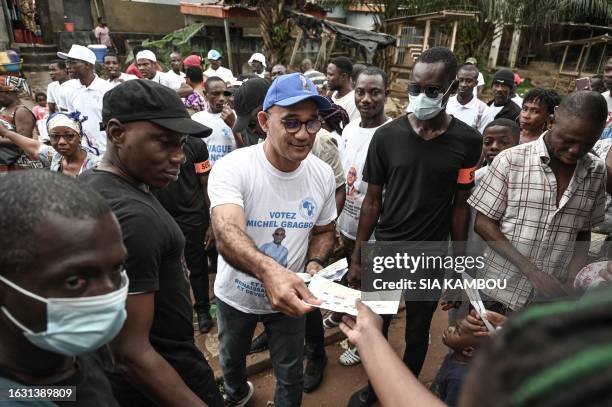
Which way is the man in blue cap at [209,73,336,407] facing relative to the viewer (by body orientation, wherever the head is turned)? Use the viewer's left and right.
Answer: facing the viewer and to the right of the viewer

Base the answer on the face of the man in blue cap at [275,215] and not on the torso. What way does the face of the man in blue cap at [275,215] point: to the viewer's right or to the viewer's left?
to the viewer's right

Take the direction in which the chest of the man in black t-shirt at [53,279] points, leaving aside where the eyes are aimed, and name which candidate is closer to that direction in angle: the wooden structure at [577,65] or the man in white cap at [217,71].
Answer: the wooden structure

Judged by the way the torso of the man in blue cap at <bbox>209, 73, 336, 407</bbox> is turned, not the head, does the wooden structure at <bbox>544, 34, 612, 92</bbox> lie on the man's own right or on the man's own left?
on the man's own left

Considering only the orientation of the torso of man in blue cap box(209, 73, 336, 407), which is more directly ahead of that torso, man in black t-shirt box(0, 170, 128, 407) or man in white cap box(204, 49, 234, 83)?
the man in black t-shirt

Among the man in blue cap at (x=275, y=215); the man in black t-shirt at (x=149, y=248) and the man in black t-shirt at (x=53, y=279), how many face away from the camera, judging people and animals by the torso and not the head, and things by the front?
0

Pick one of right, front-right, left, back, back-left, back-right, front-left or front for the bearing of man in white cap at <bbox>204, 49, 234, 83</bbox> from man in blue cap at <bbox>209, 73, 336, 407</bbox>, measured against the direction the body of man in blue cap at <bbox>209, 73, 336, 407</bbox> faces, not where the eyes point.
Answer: back-left

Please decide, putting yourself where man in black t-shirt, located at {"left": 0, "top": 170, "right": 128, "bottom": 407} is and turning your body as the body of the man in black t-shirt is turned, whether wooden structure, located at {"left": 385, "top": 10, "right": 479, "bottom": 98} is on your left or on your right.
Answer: on your left

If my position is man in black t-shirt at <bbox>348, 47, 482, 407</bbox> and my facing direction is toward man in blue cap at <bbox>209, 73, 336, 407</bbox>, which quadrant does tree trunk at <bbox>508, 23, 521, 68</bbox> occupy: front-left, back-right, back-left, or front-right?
back-right

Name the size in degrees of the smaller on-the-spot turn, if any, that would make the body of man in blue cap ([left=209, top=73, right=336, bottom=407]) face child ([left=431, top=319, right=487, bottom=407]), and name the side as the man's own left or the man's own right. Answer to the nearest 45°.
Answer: approximately 45° to the man's own left

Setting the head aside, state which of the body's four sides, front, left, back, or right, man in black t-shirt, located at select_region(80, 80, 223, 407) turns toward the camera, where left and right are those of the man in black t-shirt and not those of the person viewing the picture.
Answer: right

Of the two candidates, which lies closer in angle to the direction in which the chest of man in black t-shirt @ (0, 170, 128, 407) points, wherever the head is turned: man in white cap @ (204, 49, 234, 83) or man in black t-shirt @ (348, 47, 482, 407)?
the man in black t-shirt

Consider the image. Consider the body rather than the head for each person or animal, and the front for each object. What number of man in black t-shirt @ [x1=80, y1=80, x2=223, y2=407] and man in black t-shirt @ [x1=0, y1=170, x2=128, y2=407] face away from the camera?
0
